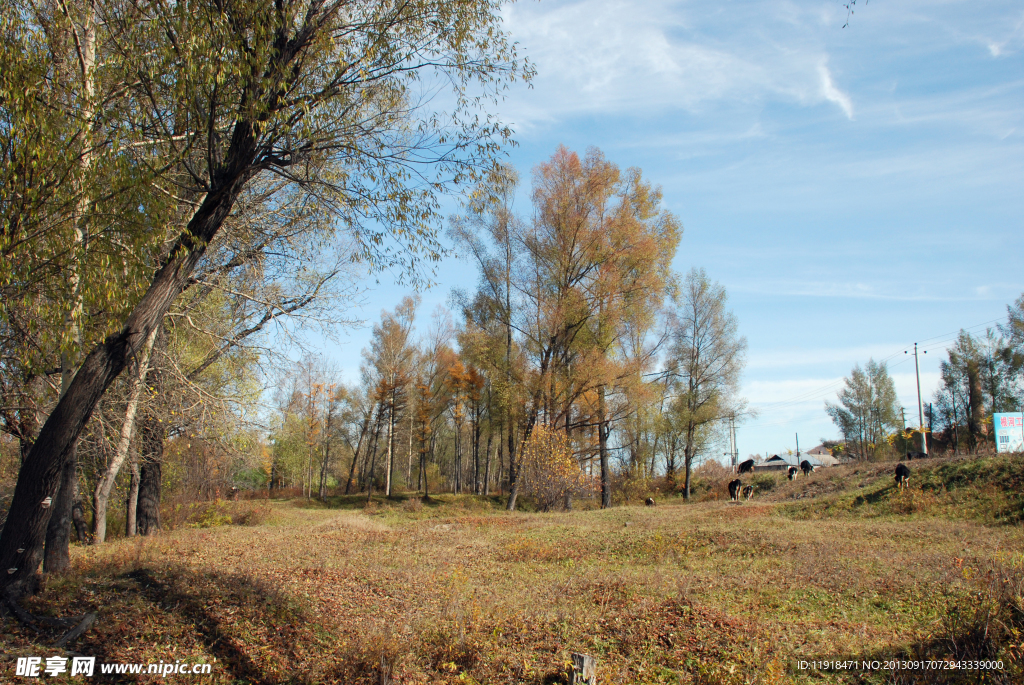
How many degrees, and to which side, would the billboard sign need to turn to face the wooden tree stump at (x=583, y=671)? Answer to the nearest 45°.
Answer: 0° — it already faces it

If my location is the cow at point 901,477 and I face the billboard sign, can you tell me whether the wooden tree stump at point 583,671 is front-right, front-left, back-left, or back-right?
back-right

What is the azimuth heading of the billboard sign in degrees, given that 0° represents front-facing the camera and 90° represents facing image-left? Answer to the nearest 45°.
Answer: approximately 0°

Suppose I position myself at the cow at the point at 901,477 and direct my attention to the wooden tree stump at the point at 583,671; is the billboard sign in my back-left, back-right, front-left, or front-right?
back-left
